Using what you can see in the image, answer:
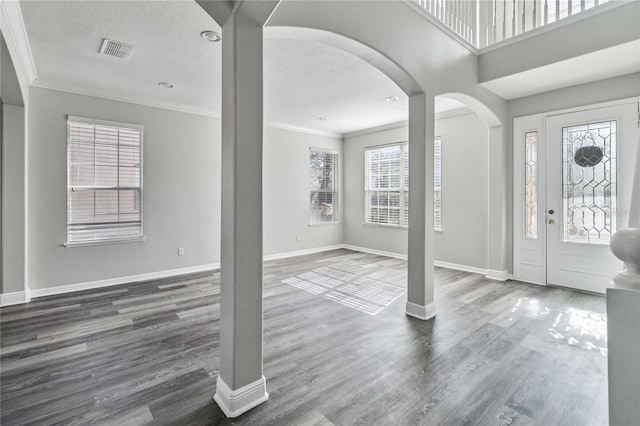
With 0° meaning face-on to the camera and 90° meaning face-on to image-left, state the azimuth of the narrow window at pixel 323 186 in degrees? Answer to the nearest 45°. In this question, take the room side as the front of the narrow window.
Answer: approximately 315°

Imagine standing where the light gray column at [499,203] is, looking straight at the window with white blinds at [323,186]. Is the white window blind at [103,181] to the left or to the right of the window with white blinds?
left

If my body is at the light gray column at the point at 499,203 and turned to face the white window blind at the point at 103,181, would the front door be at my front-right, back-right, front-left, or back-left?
back-left

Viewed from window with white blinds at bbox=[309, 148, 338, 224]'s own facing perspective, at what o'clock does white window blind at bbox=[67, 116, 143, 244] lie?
The white window blind is roughly at 3 o'clock from the window with white blinds.

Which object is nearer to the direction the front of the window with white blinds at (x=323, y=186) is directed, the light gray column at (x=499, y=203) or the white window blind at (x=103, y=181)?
the light gray column

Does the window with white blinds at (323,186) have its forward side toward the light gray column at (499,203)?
yes

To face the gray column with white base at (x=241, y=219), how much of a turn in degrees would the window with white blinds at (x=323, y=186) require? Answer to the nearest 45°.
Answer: approximately 45° to its right
